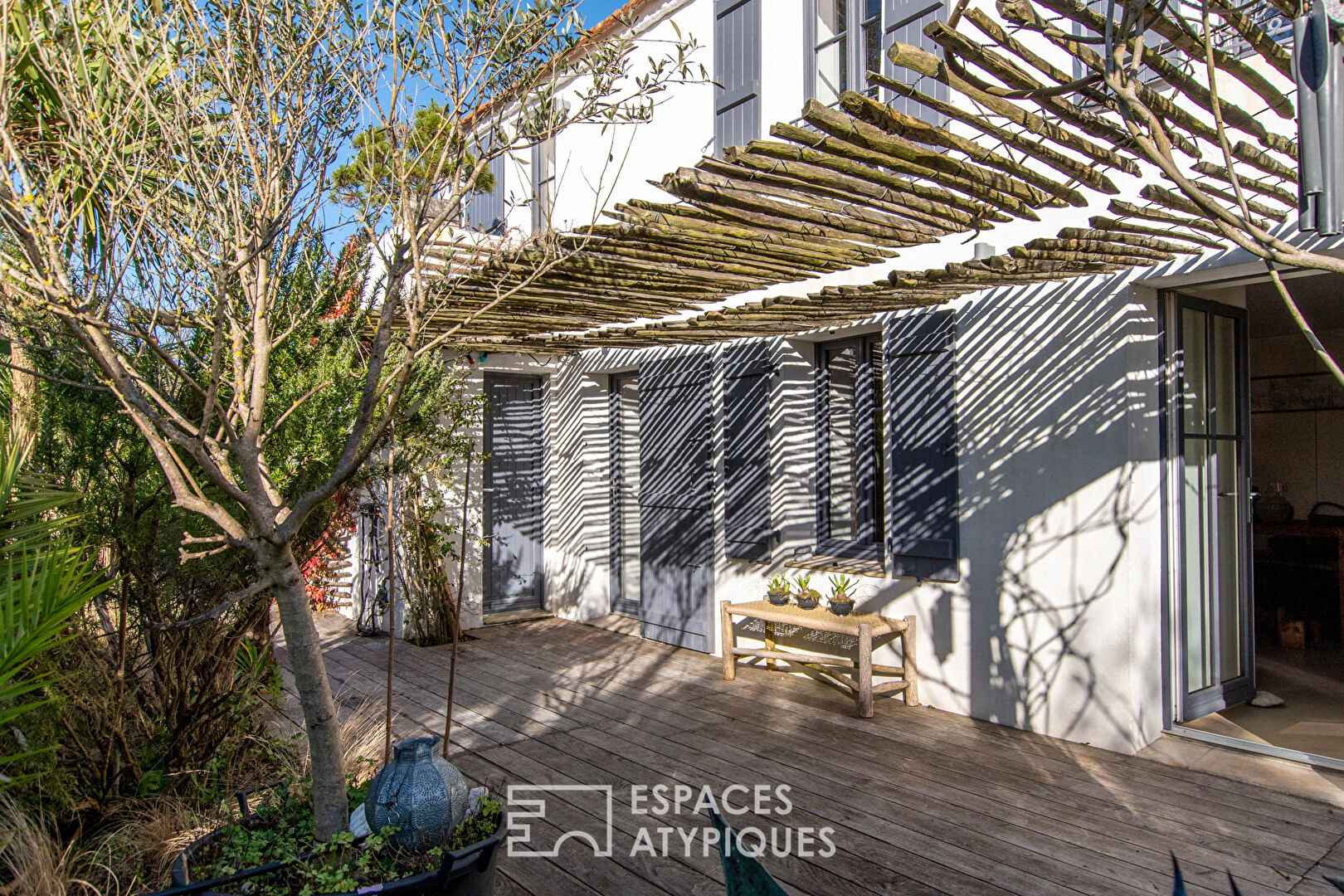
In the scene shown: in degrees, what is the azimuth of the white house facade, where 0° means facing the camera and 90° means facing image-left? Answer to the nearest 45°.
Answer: approximately 45°

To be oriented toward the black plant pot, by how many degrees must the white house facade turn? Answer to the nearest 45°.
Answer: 0° — it already faces it

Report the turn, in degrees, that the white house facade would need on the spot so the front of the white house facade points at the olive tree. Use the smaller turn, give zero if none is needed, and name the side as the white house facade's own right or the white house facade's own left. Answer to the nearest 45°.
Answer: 0° — it already faces it

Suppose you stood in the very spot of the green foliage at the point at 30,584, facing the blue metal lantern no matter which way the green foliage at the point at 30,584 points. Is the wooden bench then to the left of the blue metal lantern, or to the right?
left

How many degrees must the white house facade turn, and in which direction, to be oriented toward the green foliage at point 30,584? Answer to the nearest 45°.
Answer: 0° — it already faces it

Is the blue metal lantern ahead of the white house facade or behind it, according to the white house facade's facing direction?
ahead
